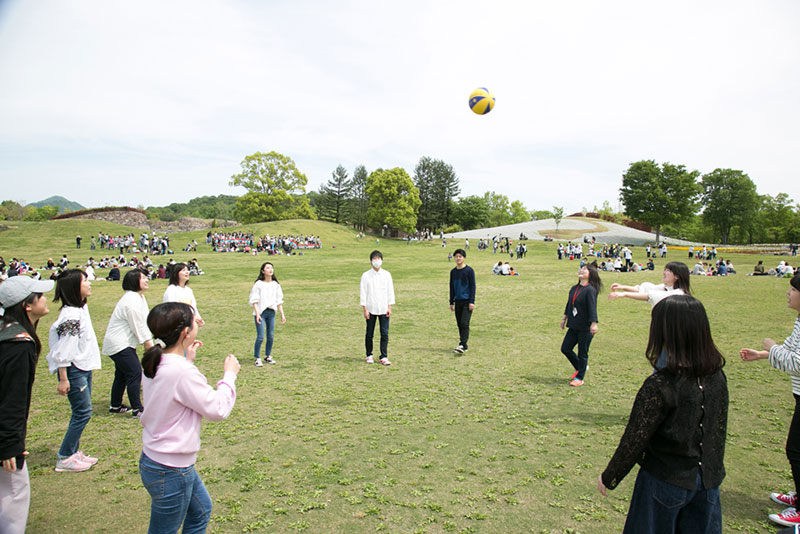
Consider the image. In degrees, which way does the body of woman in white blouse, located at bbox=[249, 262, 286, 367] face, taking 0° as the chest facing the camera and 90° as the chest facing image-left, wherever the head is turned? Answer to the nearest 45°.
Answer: approximately 315°

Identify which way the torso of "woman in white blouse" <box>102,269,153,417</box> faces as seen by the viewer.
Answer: to the viewer's right

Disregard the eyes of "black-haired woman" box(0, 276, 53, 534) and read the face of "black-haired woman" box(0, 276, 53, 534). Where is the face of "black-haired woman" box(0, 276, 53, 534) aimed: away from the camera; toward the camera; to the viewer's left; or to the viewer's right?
to the viewer's right

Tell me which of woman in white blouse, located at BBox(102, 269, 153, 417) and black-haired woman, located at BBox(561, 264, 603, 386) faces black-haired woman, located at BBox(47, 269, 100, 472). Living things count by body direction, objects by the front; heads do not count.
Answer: black-haired woman, located at BBox(561, 264, 603, 386)

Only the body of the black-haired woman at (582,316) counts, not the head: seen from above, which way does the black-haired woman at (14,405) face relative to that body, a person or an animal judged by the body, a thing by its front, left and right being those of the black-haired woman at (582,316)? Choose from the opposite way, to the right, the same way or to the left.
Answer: the opposite way

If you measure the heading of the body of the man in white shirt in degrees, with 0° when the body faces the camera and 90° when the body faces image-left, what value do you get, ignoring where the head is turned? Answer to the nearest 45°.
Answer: approximately 0°

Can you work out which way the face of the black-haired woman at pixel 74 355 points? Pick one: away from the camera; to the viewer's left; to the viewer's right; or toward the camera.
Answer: to the viewer's right

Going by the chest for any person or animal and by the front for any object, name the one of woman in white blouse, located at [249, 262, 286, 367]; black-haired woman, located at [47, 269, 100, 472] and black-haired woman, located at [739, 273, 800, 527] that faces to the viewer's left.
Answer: black-haired woman, located at [739, 273, 800, 527]

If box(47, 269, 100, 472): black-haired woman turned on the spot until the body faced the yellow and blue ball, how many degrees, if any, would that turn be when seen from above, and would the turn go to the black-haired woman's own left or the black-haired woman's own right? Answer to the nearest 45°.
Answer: approximately 45° to the black-haired woman's own left

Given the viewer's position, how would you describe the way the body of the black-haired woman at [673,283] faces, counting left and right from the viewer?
facing to the left of the viewer
